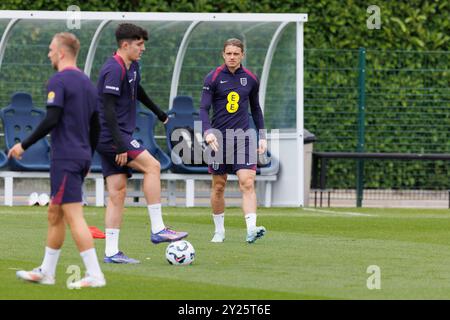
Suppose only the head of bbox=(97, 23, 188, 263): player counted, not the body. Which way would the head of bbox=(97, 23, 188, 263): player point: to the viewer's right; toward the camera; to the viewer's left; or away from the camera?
to the viewer's right

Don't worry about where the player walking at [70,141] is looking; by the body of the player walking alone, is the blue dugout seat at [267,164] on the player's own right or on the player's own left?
on the player's own right

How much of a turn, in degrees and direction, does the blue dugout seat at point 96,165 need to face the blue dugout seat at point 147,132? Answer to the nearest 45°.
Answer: approximately 90° to its left

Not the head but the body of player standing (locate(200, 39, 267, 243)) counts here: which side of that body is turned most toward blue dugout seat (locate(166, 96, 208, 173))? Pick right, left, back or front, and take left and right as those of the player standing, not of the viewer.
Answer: back

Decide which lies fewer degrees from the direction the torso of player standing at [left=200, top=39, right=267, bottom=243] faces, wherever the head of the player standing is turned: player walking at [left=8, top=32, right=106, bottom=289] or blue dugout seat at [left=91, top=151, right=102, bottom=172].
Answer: the player walking

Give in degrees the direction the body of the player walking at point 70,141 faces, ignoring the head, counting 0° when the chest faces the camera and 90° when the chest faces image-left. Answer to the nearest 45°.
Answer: approximately 135°

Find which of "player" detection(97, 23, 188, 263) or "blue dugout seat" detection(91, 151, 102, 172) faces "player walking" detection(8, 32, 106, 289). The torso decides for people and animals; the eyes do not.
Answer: the blue dugout seat

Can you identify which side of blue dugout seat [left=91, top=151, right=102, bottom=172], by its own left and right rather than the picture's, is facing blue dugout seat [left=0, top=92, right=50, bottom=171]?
right

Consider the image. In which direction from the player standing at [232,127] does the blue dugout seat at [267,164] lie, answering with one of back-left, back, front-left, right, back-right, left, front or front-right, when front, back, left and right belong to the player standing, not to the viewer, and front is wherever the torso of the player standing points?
back
